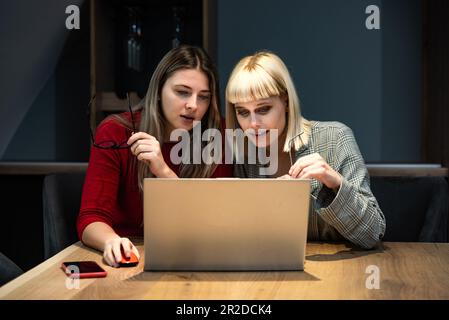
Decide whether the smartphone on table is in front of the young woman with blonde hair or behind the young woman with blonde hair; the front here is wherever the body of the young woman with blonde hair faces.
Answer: in front

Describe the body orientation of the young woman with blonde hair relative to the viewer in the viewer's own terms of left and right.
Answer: facing the viewer and to the left of the viewer

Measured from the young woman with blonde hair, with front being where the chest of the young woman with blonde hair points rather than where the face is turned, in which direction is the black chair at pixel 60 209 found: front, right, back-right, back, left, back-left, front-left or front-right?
front-right

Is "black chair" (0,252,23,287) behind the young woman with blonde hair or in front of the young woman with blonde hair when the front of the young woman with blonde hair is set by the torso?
in front

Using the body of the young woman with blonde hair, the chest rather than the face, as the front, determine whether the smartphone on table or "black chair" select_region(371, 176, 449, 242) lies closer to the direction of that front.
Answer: the smartphone on table
